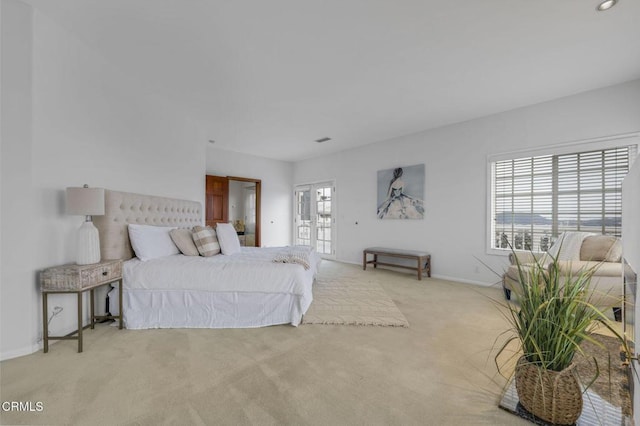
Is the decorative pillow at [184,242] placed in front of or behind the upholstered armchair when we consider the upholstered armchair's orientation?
in front

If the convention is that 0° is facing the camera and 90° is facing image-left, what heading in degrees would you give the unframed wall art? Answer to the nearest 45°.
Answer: approximately 45°

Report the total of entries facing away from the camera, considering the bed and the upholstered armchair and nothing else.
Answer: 0

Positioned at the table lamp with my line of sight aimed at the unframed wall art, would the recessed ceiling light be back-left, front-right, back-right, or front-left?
front-right

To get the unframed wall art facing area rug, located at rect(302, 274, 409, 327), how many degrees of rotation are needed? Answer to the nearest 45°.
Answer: approximately 45° to its left

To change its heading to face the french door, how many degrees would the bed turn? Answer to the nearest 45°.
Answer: approximately 90° to its left

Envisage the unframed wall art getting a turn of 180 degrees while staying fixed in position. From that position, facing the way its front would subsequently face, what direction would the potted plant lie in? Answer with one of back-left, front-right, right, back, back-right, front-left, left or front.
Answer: back-right

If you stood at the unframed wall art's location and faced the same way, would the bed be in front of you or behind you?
in front

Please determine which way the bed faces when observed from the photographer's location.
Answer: facing the viewer and to the right of the viewer

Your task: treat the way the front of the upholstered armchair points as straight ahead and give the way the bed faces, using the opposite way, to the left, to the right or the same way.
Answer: the opposite way

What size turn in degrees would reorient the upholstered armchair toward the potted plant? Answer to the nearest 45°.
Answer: approximately 45° to its left

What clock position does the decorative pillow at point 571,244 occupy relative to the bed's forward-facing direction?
The decorative pillow is roughly at 11 o'clock from the bed.

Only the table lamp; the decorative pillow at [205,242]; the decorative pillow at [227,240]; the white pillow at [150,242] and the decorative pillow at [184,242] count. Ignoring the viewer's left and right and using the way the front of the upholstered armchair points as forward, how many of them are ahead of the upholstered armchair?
5

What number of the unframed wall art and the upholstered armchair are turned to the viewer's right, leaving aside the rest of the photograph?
0

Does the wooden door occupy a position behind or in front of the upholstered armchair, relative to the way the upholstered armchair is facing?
in front

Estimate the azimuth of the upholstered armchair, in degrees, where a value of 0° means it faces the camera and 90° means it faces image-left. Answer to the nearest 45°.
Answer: approximately 45°

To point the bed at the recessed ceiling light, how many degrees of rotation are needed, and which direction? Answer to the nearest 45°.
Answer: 0° — it already faces it
